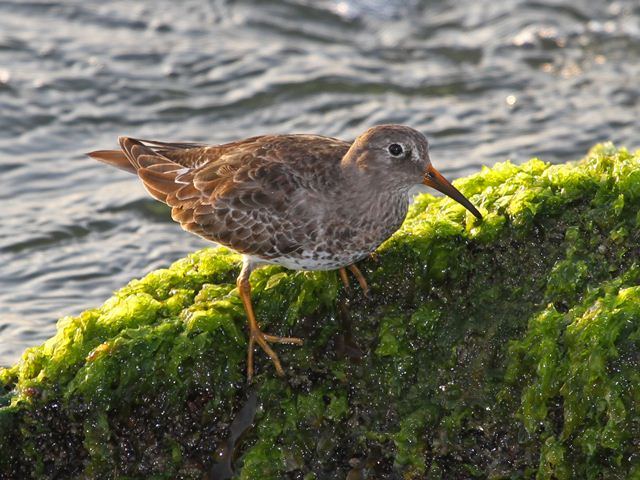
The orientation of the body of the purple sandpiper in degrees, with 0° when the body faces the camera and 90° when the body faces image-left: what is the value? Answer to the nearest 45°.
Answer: approximately 270°
